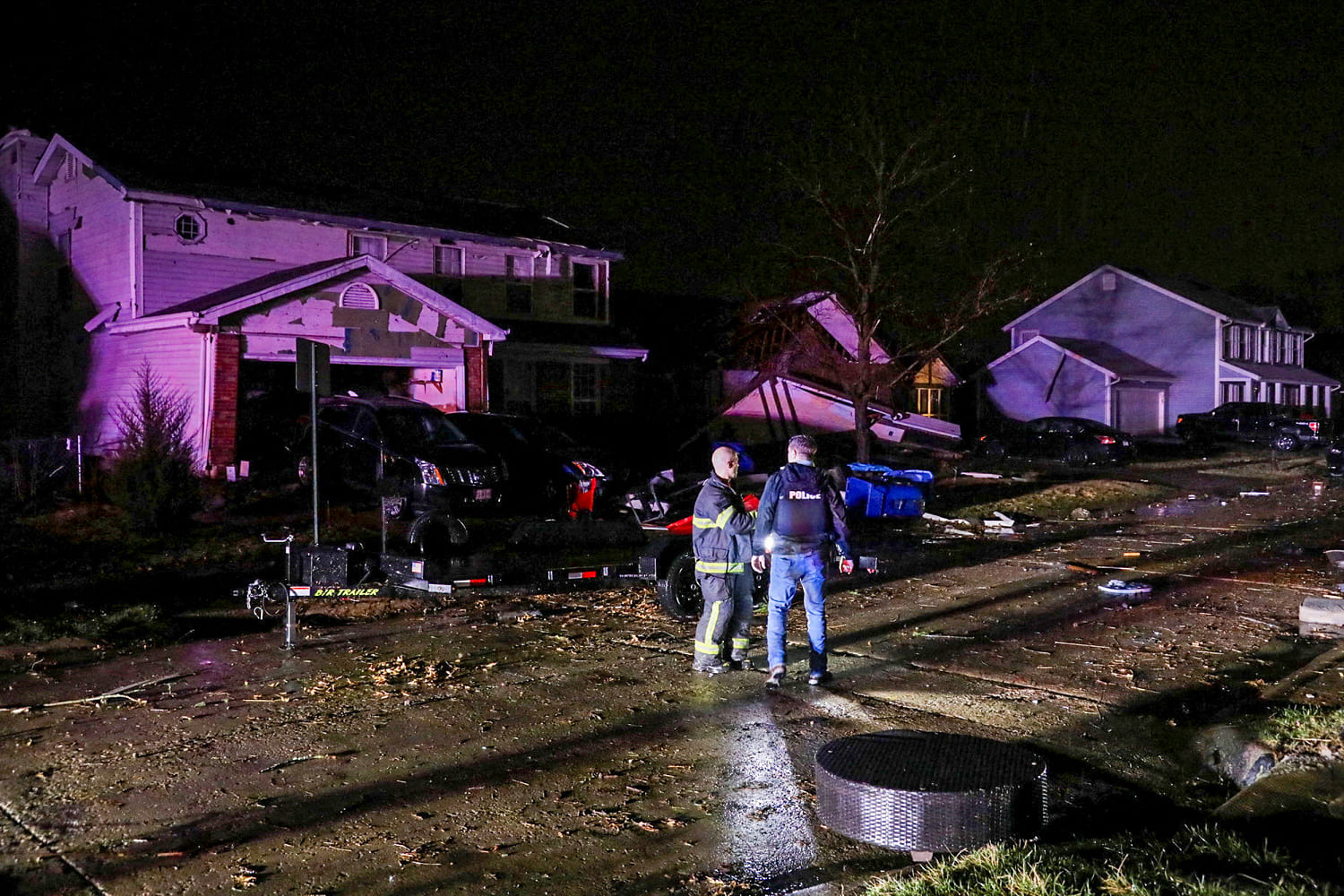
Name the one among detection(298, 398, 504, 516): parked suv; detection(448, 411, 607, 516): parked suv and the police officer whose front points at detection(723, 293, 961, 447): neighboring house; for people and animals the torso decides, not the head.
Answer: the police officer

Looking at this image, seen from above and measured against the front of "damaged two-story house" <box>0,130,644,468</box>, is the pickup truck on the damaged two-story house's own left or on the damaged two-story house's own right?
on the damaged two-story house's own left

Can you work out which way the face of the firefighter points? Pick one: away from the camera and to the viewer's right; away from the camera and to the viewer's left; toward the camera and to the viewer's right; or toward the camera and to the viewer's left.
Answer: away from the camera and to the viewer's right

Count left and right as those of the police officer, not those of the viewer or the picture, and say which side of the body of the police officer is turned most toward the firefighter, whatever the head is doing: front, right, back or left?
left

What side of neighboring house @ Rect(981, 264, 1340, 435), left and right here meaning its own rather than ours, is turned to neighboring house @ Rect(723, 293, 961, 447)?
right

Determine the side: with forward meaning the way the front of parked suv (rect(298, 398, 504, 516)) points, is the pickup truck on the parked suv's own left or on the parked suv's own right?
on the parked suv's own left

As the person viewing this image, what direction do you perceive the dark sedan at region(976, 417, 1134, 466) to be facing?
facing away from the viewer and to the left of the viewer

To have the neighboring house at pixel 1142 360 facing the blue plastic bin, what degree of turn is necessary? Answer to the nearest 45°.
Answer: approximately 45° to its right

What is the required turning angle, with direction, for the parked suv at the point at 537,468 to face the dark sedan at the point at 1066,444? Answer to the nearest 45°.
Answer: approximately 90° to its left

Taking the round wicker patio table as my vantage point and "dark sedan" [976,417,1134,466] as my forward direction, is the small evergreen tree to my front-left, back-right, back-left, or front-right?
front-left

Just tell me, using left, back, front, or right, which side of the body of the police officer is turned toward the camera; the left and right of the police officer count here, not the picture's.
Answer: back

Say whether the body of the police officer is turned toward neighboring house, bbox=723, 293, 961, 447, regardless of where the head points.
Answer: yes

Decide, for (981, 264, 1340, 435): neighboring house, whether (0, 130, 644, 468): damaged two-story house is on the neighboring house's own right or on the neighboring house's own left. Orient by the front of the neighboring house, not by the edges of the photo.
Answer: on the neighboring house's own right

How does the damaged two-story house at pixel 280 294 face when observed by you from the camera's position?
facing the viewer and to the right of the viewer

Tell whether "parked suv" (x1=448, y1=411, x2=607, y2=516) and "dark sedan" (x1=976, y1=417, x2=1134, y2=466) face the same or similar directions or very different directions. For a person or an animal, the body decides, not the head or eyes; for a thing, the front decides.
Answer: very different directions

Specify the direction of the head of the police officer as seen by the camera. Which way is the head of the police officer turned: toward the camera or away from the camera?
away from the camera

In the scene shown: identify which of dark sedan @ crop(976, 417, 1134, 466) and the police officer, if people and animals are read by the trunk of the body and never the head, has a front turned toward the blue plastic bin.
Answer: the police officer

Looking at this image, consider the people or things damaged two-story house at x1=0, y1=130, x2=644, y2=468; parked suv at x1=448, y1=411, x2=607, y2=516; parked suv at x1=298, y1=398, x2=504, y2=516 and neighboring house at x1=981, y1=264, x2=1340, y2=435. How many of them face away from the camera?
0
